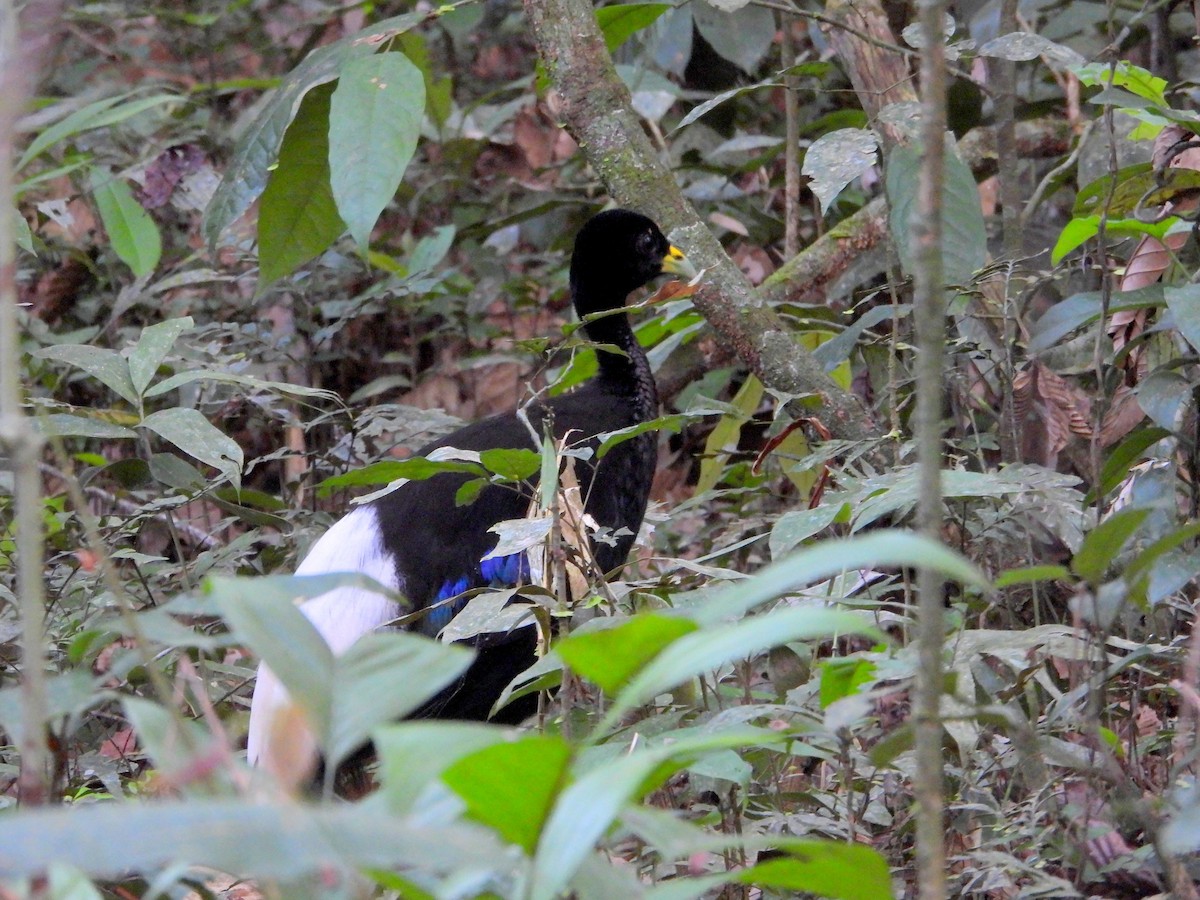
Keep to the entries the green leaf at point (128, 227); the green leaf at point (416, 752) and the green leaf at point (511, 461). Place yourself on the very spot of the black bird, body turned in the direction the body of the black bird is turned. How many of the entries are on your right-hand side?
2

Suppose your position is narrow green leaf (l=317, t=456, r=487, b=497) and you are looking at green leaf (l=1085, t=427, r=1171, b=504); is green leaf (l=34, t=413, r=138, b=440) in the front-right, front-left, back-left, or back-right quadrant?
back-left

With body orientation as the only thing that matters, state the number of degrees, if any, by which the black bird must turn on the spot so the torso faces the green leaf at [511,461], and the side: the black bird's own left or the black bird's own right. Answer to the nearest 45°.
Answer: approximately 90° to the black bird's own right

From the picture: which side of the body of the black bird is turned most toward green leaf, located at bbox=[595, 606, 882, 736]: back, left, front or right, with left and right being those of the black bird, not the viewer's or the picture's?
right

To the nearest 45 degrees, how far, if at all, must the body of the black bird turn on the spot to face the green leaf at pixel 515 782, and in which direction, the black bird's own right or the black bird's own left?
approximately 90° to the black bird's own right

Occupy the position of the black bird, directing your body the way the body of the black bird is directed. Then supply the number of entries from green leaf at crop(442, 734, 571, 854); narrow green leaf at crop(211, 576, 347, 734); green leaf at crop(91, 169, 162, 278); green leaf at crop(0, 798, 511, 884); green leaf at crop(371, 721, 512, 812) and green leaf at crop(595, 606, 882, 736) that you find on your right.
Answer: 5

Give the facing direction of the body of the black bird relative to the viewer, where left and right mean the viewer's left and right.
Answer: facing to the right of the viewer
